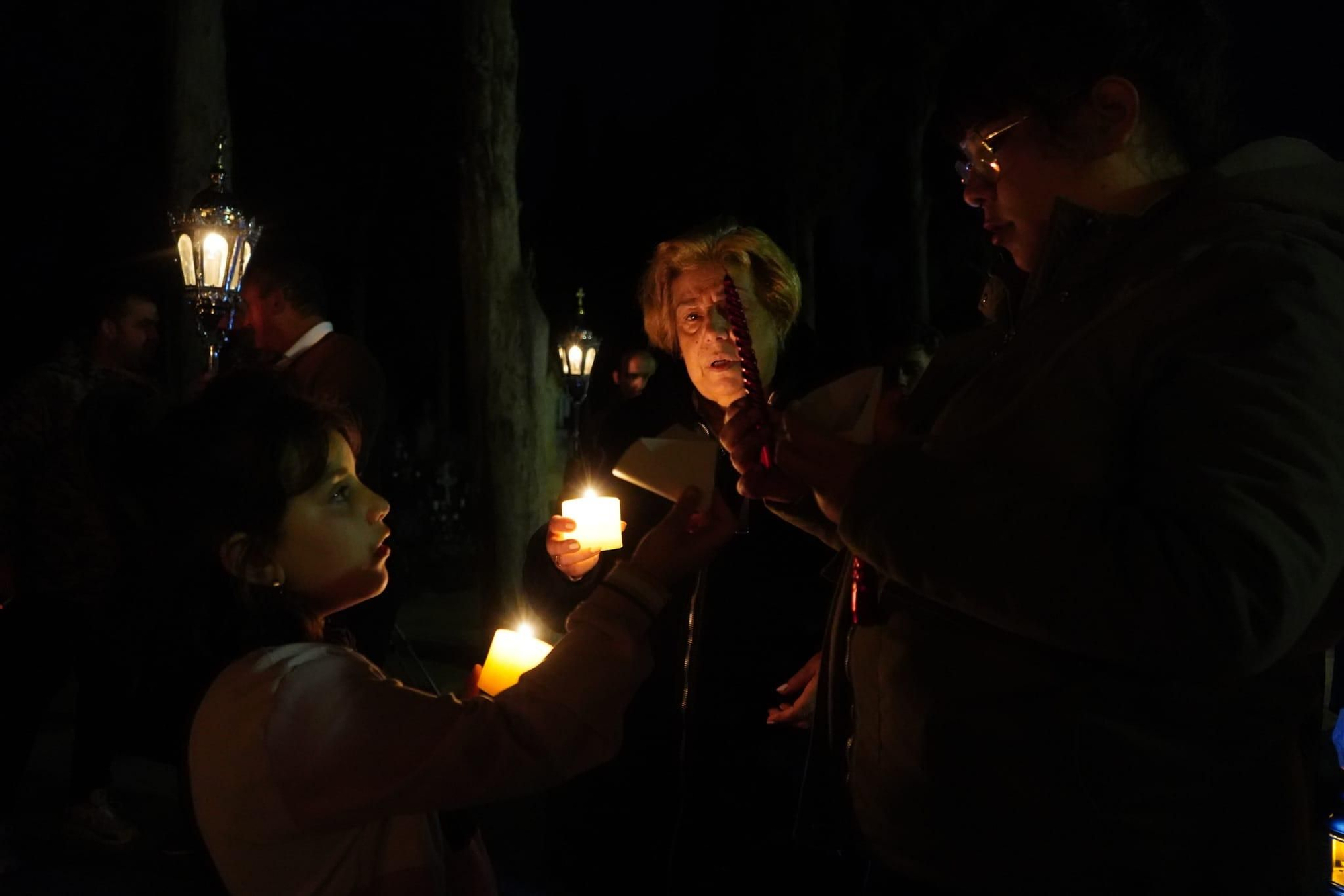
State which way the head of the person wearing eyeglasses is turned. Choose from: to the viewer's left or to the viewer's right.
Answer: to the viewer's left

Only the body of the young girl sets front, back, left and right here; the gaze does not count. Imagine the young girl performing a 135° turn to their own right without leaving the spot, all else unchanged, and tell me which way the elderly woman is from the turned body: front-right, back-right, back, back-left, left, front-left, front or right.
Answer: back

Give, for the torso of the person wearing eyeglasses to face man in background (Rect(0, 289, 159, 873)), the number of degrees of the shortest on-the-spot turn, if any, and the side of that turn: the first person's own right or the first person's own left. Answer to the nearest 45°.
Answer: approximately 45° to the first person's own right

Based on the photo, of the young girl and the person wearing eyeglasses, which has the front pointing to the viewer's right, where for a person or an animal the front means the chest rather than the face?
the young girl

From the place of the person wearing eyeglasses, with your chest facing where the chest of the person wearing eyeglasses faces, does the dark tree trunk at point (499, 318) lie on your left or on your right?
on your right

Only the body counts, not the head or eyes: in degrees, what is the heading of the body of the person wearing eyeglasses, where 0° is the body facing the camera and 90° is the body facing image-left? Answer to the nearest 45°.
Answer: approximately 90°

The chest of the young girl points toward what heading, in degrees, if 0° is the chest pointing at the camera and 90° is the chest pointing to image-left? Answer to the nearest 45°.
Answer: approximately 270°

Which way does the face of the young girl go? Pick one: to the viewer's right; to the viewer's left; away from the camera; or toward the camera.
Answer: to the viewer's right

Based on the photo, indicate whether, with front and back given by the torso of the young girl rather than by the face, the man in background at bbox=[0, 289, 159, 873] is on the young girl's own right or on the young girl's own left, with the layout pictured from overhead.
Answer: on the young girl's own left
